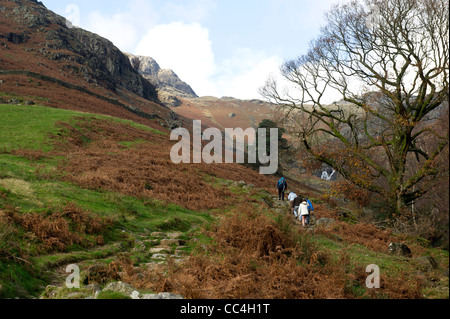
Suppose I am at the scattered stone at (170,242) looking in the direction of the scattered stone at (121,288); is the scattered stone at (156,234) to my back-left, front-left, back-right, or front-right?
back-right

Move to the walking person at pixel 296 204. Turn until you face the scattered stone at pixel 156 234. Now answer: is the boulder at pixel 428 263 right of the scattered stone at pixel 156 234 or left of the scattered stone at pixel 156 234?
left

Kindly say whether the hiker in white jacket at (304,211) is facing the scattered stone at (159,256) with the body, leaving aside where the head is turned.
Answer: no

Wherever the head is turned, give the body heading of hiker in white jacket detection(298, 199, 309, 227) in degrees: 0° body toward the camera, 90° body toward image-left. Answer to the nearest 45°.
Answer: approximately 180°

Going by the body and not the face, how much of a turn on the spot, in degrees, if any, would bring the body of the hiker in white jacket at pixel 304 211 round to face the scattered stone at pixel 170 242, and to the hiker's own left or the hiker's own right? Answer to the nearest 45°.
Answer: approximately 135° to the hiker's own left

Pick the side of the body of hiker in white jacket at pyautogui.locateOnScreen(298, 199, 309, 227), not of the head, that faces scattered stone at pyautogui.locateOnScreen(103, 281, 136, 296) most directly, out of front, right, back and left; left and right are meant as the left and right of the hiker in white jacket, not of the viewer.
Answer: back

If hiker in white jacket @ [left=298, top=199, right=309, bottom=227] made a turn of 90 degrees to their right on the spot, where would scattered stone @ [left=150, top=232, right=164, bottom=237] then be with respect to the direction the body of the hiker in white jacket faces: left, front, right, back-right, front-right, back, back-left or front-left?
back-right
